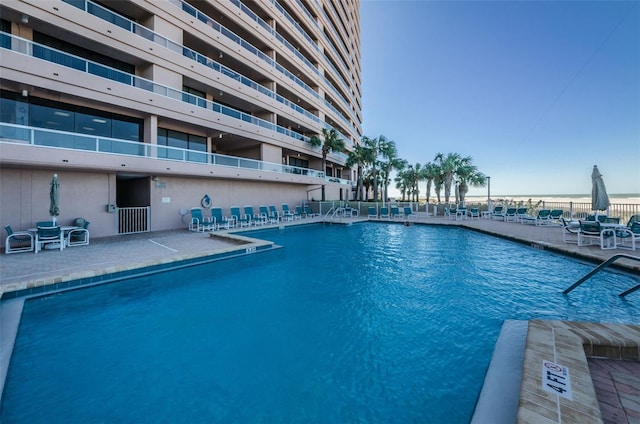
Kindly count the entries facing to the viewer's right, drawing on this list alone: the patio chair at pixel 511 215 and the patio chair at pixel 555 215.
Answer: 0

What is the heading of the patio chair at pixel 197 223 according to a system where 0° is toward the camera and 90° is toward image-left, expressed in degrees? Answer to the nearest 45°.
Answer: approximately 315°

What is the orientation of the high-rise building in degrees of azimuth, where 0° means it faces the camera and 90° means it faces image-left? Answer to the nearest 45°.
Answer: approximately 315°

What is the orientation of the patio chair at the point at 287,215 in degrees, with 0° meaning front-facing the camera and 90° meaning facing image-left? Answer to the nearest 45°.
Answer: approximately 315°

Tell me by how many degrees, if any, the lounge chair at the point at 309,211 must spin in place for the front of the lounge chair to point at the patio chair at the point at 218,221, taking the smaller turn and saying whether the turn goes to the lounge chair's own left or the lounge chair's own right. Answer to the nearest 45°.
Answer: approximately 90° to the lounge chair's own right

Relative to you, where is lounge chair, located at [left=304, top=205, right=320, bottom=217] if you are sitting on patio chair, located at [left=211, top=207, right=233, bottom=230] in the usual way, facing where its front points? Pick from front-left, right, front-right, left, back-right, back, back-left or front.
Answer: left

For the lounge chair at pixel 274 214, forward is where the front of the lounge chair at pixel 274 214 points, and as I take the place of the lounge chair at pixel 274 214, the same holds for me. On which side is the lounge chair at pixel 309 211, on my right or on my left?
on my left

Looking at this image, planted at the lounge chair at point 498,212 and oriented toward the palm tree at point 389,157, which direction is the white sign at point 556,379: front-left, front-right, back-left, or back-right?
back-left

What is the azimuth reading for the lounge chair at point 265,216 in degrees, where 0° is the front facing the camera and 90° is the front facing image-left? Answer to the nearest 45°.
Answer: approximately 315°

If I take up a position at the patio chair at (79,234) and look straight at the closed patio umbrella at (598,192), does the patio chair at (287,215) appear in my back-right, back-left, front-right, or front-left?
front-left

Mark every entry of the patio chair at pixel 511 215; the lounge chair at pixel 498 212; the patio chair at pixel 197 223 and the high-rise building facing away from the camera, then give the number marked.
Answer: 0

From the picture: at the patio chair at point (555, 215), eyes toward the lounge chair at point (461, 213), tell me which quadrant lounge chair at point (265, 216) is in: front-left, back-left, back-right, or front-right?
front-left

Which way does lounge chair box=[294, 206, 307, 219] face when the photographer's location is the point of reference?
facing the viewer and to the right of the viewer
